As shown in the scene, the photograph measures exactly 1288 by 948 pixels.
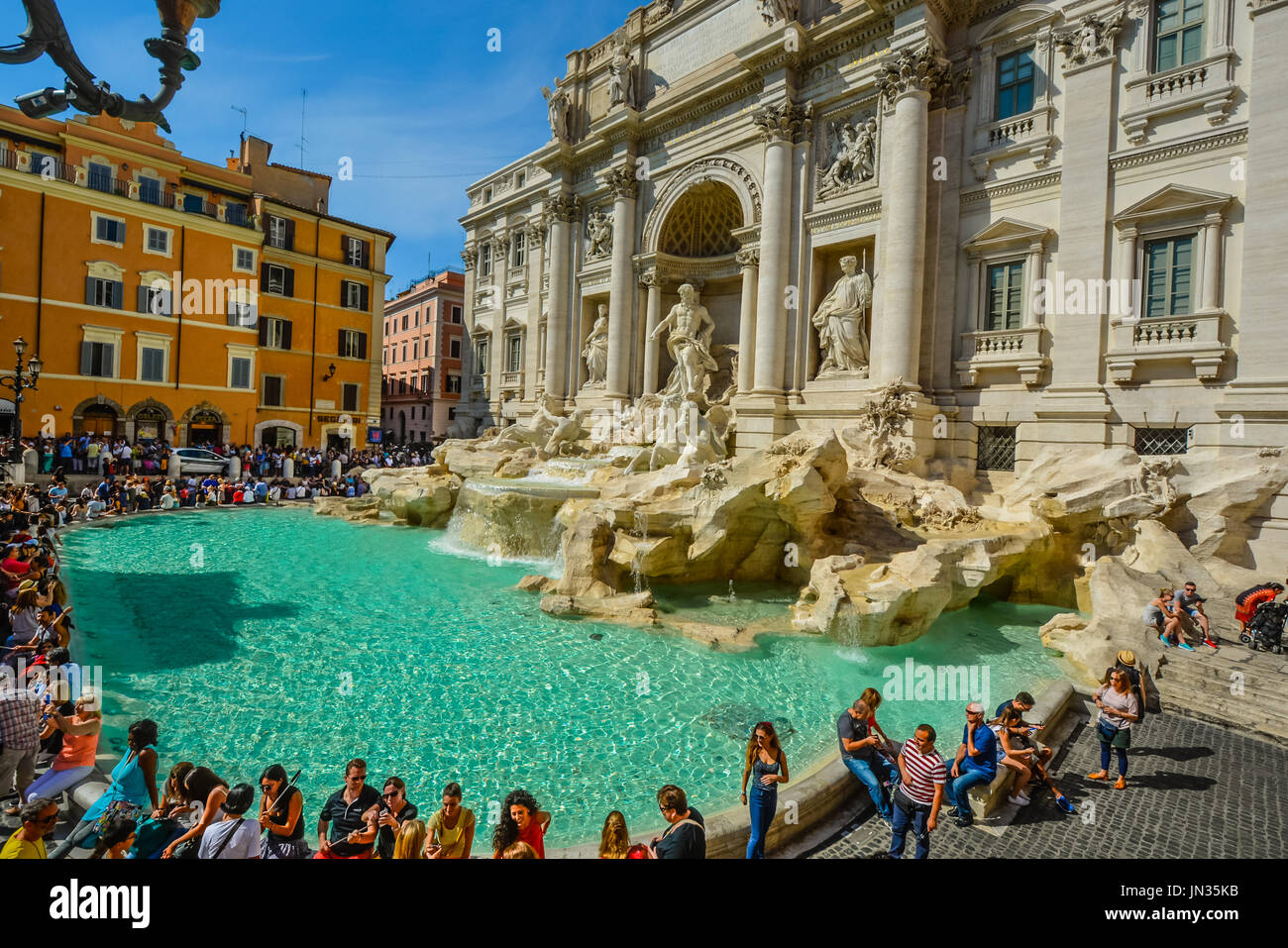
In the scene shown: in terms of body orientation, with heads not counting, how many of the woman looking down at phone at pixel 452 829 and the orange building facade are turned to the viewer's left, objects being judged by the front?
0

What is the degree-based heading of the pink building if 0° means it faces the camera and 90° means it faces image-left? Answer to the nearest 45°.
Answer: approximately 45°

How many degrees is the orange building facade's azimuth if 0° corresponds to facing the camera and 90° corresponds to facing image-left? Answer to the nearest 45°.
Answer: approximately 315°

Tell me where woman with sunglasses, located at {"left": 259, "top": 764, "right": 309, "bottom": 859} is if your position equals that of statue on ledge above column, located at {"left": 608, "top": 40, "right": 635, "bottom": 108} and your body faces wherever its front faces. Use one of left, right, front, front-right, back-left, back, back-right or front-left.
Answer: front-left

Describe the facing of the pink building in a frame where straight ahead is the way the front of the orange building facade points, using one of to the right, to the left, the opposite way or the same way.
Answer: to the right

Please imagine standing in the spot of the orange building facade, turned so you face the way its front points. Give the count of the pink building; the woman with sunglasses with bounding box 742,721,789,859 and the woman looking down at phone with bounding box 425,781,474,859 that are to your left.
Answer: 1

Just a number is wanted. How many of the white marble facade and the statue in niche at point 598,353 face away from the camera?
0

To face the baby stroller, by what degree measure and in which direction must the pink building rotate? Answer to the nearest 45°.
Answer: approximately 45° to its left

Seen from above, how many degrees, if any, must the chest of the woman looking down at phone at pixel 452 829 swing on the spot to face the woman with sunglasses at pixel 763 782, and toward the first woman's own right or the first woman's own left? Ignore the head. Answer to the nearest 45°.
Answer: approximately 90° to the first woman's own left

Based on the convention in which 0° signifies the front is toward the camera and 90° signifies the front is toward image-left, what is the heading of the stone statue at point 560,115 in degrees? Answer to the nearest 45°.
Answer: approximately 45°
